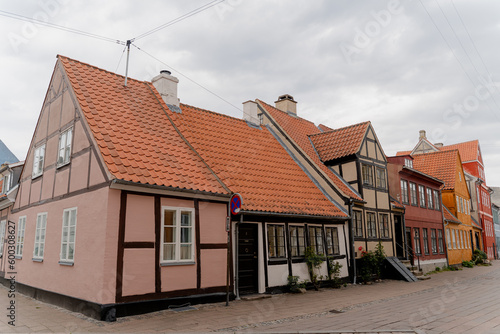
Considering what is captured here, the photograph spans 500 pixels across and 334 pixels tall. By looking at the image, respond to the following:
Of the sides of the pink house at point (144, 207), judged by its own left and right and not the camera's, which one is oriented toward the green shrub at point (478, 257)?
left

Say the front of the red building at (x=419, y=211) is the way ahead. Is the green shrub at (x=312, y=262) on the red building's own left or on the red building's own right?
on the red building's own right

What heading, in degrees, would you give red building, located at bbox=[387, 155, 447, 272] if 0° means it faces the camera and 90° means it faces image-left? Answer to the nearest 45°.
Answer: approximately 315°

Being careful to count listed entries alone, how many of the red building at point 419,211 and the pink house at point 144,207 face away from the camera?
0

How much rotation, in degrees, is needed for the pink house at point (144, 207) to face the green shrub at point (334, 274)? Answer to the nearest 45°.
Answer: approximately 90° to its left

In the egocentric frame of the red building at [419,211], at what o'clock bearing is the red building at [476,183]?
the red building at [476,183] is roughly at 8 o'clock from the red building at [419,211].

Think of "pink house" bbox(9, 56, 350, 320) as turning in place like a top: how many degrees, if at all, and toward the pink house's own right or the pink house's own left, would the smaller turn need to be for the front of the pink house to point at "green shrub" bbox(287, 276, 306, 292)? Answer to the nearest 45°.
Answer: approximately 45° to the pink house's own left

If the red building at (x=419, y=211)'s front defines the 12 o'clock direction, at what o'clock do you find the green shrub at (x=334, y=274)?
The green shrub is roughly at 2 o'clock from the red building.

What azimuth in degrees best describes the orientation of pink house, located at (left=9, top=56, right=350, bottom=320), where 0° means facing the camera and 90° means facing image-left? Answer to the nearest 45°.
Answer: approximately 315°
